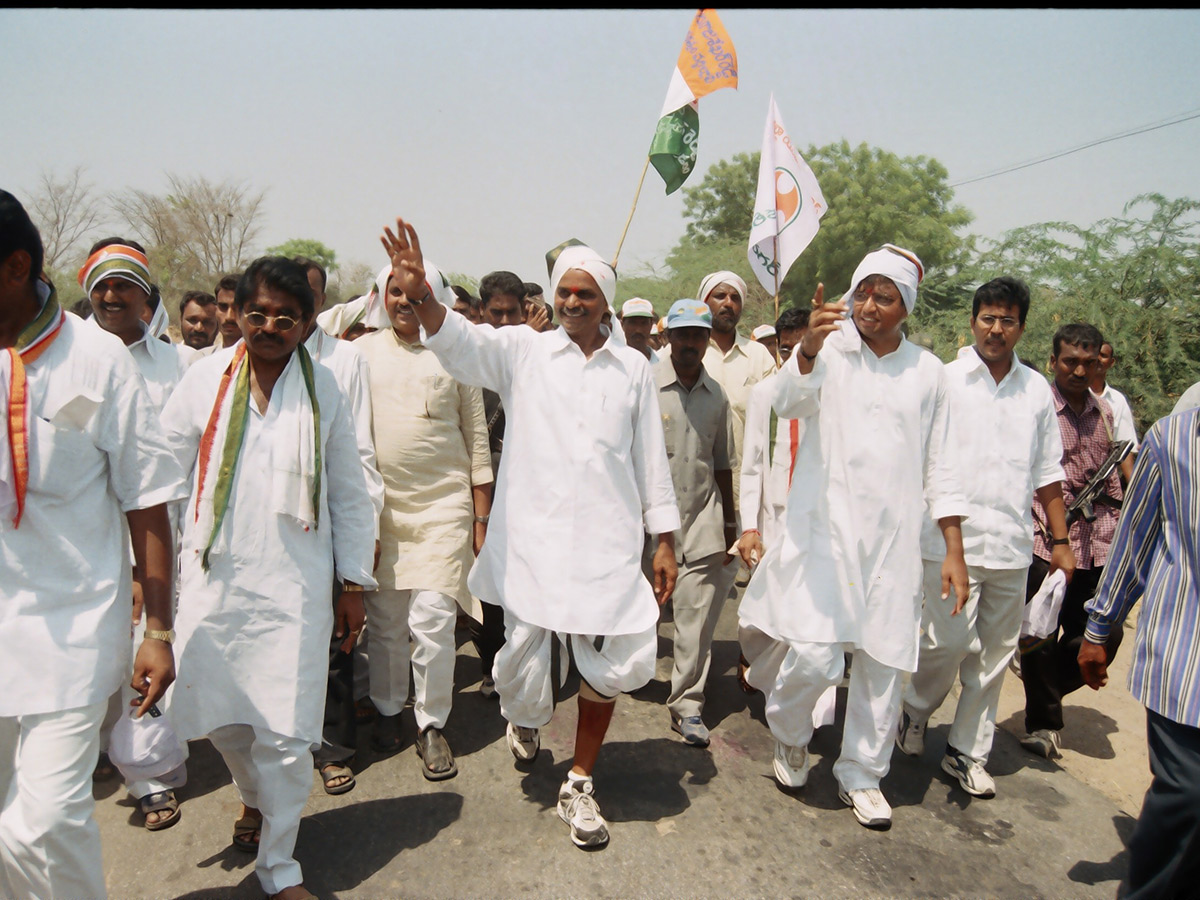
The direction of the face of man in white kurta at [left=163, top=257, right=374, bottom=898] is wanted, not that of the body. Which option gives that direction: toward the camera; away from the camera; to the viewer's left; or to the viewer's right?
toward the camera

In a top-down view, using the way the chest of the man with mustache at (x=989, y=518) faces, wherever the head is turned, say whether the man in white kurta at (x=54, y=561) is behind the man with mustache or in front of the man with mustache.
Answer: in front

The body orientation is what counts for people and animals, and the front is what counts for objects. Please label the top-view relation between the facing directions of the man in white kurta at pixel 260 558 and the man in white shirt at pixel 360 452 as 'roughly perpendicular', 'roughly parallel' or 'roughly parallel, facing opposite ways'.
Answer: roughly parallel

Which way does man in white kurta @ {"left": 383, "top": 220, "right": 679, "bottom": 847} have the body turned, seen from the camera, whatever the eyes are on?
toward the camera

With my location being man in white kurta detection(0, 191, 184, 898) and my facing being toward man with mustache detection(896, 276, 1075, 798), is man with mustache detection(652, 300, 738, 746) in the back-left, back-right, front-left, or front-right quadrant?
front-left

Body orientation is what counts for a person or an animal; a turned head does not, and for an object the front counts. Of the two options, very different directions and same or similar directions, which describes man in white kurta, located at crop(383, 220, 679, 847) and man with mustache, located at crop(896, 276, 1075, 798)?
same or similar directions

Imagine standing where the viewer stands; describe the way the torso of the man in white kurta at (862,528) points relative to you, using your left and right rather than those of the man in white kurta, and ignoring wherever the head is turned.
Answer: facing the viewer

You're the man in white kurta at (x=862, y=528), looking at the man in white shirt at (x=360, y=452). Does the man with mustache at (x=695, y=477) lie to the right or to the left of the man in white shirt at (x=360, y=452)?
right

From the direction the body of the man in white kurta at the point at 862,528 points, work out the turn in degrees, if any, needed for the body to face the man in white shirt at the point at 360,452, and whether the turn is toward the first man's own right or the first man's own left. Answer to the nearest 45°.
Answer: approximately 90° to the first man's own right

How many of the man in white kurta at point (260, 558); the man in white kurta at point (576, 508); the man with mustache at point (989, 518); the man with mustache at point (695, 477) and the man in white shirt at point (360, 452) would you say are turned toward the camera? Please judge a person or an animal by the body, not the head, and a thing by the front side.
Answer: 5

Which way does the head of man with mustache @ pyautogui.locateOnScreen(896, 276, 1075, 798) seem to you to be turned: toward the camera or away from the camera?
toward the camera

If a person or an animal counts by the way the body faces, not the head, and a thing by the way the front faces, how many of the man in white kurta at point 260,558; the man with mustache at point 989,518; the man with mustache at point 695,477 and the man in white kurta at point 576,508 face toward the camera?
4

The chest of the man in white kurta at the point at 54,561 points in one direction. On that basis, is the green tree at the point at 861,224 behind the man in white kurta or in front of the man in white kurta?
behind

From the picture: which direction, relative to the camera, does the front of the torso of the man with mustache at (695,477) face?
toward the camera

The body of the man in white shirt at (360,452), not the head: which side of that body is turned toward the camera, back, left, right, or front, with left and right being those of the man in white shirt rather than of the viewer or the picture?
front
